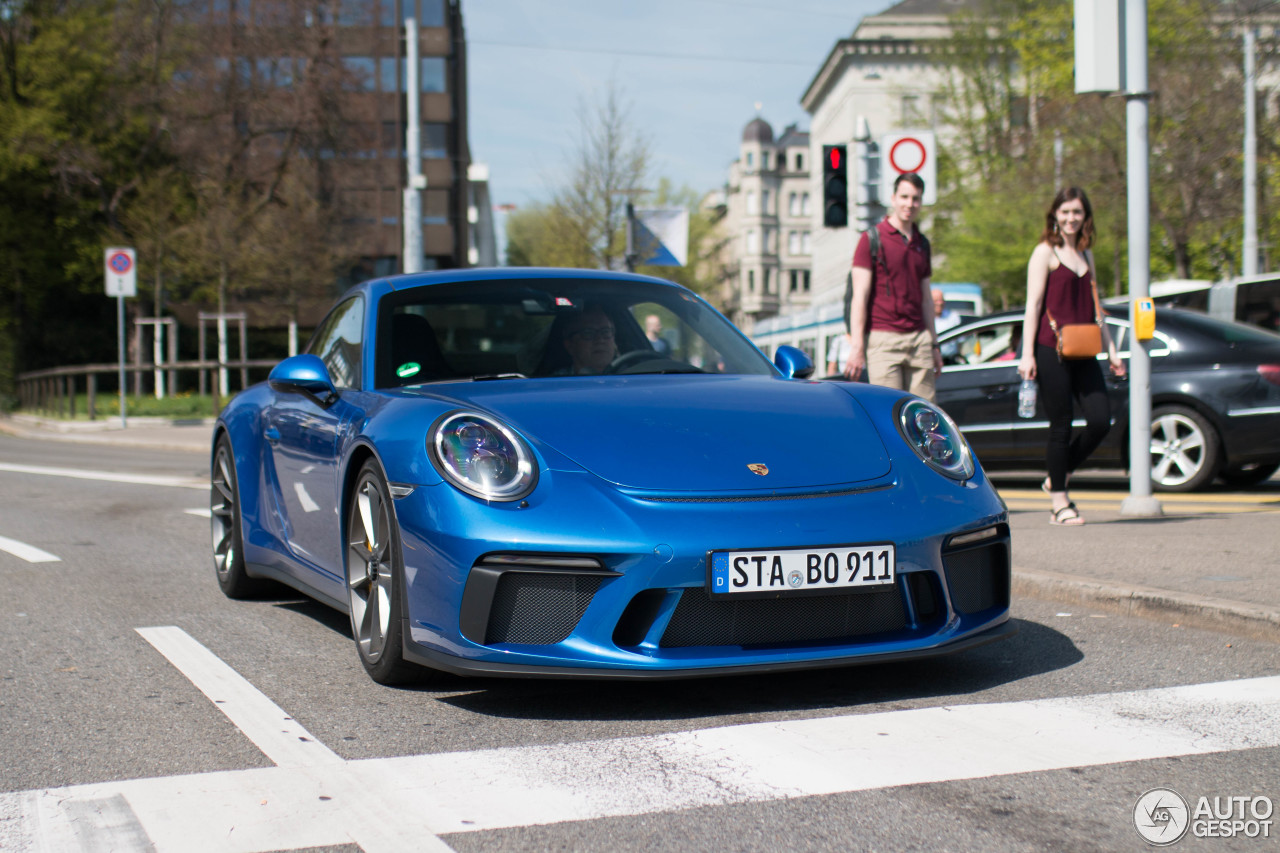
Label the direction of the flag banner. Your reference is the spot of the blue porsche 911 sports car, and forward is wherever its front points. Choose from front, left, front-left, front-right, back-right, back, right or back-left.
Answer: back-left

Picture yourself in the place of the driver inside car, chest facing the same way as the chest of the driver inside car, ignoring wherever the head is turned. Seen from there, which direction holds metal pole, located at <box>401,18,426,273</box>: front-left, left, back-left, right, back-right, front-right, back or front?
back-left

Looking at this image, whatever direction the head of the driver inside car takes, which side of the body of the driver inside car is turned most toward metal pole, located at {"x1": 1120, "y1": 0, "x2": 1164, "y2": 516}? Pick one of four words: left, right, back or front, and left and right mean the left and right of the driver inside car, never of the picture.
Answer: left

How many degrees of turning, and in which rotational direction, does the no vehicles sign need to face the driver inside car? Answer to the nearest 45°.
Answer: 0° — it already faces them

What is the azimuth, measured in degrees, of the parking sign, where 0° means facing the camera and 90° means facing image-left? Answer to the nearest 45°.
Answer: approximately 0°

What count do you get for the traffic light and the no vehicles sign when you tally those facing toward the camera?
2
